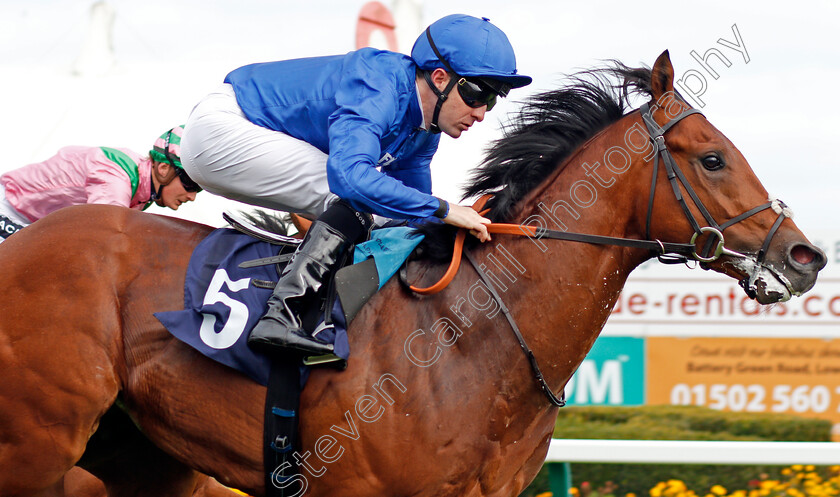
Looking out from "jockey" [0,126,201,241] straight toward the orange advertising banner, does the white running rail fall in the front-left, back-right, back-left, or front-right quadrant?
front-right

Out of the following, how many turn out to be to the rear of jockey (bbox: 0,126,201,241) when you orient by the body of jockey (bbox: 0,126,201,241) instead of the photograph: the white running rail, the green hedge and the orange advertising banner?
0

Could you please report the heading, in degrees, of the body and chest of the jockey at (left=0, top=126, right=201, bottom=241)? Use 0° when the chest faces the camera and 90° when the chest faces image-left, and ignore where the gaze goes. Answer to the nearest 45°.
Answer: approximately 270°

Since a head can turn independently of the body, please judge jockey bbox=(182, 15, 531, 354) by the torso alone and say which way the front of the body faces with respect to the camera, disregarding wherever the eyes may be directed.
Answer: to the viewer's right

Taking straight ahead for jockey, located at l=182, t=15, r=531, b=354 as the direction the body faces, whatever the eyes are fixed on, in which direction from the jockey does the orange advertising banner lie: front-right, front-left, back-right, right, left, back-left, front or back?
front-left

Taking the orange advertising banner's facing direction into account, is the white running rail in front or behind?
in front

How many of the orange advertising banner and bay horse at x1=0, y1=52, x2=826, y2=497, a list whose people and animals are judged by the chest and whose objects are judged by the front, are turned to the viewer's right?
1

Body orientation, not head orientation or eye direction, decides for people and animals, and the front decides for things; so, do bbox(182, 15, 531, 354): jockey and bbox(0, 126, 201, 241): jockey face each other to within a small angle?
no

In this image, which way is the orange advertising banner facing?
toward the camera

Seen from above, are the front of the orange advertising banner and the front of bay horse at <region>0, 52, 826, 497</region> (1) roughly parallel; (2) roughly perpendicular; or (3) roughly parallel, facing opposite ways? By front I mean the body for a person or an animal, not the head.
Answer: roughly perpendicular

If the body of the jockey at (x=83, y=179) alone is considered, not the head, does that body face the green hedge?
yes

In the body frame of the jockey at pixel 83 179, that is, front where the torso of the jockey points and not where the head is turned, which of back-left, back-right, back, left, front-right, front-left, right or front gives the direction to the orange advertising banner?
front

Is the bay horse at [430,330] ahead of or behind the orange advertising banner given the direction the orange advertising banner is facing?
ahead

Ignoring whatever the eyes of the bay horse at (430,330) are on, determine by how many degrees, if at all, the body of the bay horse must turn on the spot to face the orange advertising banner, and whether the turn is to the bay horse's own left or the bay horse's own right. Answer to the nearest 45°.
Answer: approximately 45° to the bay horse's own left

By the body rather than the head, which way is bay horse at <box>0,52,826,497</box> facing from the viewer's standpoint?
to the viewer's right

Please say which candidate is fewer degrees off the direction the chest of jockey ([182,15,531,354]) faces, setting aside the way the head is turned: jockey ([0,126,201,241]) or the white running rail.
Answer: the white running rail

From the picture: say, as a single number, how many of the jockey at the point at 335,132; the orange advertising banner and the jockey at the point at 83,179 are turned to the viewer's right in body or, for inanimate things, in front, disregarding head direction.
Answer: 2

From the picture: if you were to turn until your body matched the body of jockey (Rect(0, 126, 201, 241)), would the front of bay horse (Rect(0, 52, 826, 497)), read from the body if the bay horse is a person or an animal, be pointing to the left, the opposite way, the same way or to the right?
the same way

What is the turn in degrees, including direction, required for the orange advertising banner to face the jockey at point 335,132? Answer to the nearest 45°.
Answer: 0° — it already faces them
